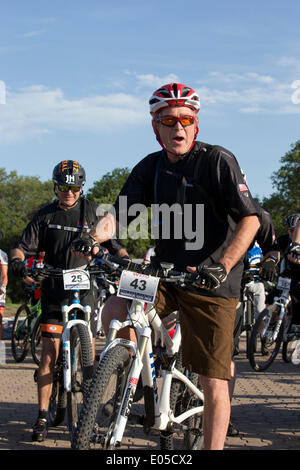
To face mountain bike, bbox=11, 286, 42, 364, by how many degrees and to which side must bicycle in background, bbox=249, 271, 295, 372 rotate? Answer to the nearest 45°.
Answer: approximately 45° to its right

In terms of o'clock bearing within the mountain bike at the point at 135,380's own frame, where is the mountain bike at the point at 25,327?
the mountain bike at the point at 25,327 is roughly at 4 o'clock from the mountain bike at the point at 135,380.

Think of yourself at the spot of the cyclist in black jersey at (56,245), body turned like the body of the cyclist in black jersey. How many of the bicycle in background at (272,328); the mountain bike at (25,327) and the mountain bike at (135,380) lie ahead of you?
1

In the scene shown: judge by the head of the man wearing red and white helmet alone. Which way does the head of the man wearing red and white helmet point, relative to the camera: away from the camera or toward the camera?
toward the camera

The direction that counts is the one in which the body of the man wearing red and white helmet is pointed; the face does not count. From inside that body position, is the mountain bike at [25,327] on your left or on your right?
on your right

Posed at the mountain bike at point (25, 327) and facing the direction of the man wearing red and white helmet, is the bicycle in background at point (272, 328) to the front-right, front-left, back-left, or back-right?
front-left

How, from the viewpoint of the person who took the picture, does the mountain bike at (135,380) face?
facing the viewer and to the left of the viewer

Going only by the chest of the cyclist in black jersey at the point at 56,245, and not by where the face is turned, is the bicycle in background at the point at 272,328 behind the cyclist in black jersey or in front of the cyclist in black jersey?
behind

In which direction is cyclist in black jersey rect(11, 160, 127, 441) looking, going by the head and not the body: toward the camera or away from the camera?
toward the camera

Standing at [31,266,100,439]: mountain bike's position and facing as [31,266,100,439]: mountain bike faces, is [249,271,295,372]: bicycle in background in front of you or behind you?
behind

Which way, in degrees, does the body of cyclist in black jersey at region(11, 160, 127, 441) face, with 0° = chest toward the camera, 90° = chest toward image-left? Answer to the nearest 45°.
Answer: approximately 0°

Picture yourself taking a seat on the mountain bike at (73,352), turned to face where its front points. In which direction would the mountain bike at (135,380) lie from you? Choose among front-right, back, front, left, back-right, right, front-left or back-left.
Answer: front

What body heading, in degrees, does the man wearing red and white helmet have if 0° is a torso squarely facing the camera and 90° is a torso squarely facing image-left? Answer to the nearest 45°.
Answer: approximately 45°

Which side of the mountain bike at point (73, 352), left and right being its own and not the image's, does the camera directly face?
front

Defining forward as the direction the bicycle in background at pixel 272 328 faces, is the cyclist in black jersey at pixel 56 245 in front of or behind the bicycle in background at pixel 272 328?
in front

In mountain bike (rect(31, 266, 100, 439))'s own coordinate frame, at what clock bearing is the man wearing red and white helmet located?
The man wearing red and white helmet is roughly at 11 o'clock from the mountain bike.

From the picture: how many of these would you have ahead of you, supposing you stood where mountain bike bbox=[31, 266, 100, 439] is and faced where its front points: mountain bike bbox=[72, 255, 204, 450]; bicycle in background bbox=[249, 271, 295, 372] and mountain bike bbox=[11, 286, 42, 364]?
1

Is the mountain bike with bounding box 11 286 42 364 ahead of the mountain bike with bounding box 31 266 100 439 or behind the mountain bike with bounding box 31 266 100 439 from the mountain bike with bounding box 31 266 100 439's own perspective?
behind

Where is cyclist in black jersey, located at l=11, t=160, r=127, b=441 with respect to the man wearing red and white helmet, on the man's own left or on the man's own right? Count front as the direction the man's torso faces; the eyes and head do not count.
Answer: on the man's own right
